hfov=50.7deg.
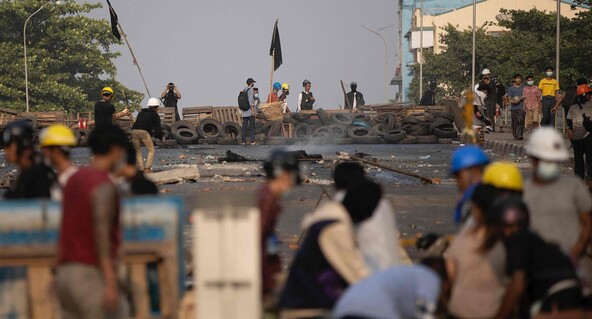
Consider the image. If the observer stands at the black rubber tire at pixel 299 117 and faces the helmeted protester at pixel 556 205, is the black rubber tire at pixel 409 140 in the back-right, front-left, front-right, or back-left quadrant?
front-left

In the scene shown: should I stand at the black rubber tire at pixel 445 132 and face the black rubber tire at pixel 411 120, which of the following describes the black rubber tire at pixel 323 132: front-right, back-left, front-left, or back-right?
front-left

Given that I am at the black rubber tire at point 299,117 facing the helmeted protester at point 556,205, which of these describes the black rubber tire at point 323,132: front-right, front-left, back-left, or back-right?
front-left

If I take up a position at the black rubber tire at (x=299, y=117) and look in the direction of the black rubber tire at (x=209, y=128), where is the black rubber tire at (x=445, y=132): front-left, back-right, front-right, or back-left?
back-left

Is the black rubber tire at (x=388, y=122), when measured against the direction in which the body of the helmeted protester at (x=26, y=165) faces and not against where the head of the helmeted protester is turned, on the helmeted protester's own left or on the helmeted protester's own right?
on the helmeted protester's own right

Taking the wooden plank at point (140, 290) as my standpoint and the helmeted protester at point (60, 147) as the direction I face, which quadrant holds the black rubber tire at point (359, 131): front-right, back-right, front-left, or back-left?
front-right

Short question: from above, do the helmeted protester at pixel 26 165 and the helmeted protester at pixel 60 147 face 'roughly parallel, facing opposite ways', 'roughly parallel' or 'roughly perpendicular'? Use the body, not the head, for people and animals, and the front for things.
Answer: roughly parallel
